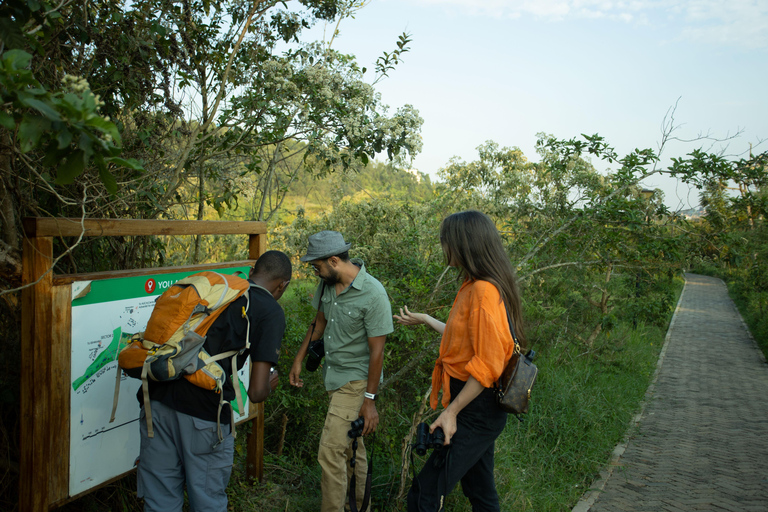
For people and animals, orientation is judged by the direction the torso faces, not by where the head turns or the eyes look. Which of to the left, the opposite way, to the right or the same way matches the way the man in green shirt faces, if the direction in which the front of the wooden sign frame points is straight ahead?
to the right

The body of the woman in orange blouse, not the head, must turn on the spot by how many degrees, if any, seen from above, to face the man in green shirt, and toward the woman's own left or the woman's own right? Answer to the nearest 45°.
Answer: approximately 45° to the woman's own right

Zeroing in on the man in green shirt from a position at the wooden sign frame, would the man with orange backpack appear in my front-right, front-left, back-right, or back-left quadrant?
front-right

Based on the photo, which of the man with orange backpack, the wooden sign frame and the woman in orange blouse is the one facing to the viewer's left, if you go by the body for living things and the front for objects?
the woman in orange blouse

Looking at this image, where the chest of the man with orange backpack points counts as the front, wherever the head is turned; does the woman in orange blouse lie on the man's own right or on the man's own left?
on the man's own right

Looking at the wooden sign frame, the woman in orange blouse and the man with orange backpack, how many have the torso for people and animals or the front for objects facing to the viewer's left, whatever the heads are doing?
1

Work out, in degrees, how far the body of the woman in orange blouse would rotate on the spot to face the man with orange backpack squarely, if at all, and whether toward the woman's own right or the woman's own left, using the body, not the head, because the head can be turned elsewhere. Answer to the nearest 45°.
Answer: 0° — they already face them

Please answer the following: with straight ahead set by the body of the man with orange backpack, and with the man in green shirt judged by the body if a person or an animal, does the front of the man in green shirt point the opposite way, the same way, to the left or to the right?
the opposite way

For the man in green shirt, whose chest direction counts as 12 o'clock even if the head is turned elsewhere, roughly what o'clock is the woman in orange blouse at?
The woman in orange blouse is roughly at 9 o'clock from the man in green shirt.

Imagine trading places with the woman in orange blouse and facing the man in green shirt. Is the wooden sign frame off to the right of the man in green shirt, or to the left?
left

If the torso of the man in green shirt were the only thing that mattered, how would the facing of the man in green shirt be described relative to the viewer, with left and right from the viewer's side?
facing the viewer and to the left of the viewer

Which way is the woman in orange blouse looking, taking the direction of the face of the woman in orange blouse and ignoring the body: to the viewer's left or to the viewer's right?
to the viewer's left

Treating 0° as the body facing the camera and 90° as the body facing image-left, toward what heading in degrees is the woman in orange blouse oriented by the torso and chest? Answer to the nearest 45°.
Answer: approximately 90°

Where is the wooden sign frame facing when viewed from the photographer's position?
facing the viewer and to the right of the viewer
